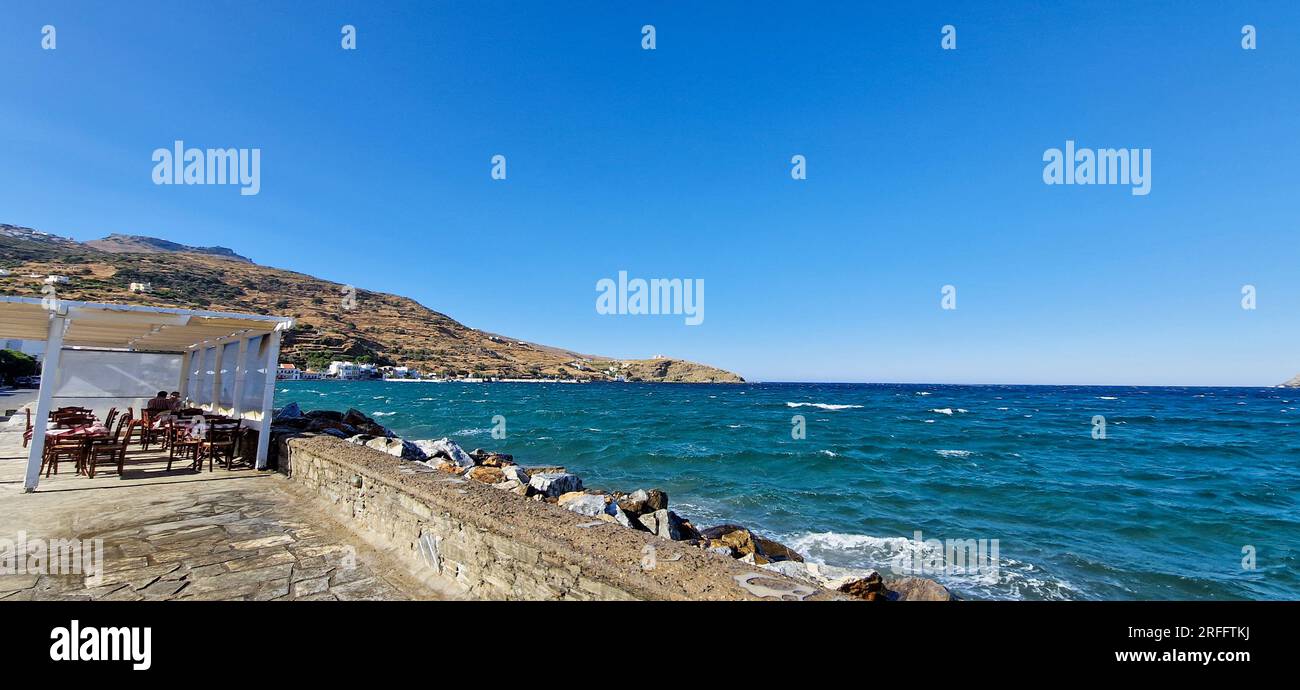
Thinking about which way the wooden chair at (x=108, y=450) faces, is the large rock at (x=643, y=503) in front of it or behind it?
behind

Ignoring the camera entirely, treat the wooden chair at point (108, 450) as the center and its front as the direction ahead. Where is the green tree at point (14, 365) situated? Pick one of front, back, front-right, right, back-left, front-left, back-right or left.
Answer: right

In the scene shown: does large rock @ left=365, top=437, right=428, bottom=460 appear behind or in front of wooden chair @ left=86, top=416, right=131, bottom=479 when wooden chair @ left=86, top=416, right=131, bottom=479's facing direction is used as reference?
behind

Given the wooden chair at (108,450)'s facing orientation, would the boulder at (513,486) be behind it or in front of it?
behind

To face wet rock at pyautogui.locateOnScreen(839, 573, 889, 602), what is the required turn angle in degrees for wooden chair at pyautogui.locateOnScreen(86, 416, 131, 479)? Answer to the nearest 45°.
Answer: approximately 135° to its left

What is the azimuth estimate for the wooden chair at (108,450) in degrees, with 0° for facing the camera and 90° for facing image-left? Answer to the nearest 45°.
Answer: approximately 90°
